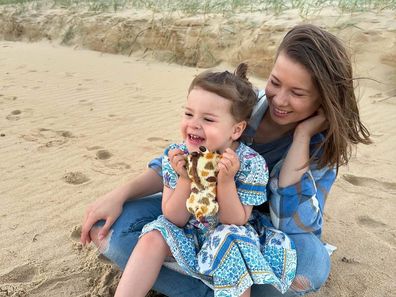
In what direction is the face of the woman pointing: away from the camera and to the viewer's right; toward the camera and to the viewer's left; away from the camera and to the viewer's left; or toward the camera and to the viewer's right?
toward the camera and to the viewer's left

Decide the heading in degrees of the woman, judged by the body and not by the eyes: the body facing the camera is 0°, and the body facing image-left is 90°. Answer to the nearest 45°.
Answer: approximately 45°
